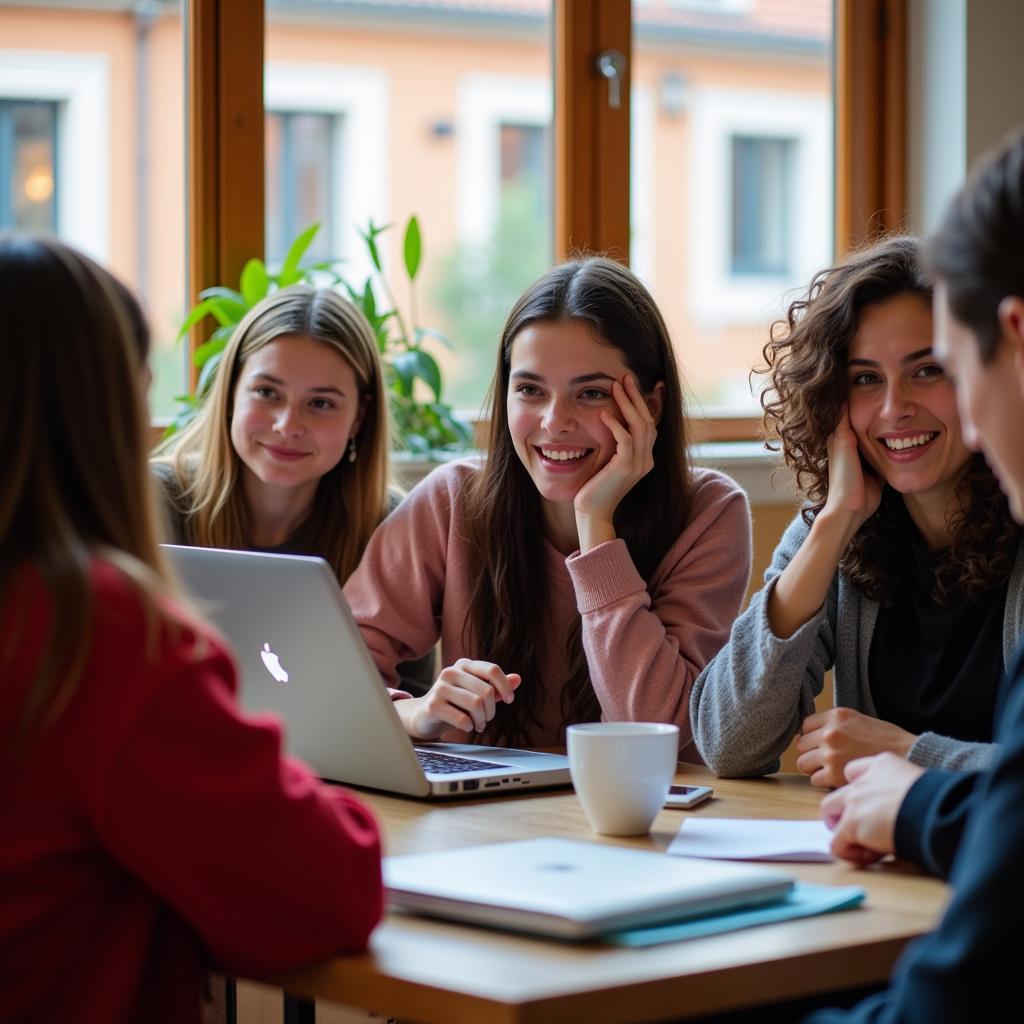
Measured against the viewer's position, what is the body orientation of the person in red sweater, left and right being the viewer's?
facing away from the viewer and to the right of the viewer

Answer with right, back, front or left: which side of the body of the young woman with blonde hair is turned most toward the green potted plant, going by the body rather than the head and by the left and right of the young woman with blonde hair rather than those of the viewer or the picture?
back

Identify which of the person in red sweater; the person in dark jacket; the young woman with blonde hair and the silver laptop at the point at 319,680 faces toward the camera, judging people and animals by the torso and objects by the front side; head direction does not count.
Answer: the young woman with blonde hair

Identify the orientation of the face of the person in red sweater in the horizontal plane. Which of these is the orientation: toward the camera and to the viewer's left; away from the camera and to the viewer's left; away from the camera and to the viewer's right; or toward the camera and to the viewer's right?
away from the camera and to the viewer's right

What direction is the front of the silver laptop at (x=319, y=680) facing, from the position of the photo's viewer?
facing away from the viewer and to the right of the viewer

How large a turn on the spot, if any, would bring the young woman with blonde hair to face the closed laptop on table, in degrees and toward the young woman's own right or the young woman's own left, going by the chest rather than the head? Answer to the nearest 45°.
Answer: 0° — they already face it

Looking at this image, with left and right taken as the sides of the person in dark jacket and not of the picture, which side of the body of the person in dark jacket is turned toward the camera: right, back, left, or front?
left

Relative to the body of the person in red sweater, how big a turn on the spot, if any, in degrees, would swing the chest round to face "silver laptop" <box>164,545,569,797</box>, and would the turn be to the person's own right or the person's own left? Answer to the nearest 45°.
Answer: approximately 45° to the person's own left

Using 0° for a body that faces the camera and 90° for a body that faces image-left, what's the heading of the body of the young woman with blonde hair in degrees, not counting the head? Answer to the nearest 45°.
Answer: approximately 0°
